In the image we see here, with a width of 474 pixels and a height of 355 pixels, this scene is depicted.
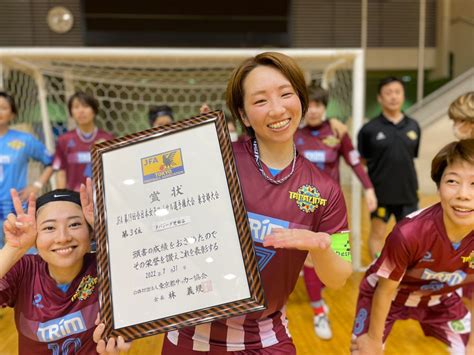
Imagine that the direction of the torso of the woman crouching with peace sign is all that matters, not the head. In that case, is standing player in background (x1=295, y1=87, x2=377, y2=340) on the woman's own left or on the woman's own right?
on the woman's own left

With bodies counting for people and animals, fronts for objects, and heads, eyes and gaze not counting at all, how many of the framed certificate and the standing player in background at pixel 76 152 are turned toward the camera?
2

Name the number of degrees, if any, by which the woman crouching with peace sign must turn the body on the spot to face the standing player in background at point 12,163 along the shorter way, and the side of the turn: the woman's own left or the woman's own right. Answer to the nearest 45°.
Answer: approximately 180°
